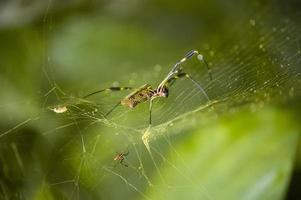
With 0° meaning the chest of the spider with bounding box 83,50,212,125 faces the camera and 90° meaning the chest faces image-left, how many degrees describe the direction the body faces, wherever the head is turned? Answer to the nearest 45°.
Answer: approximately 270°
